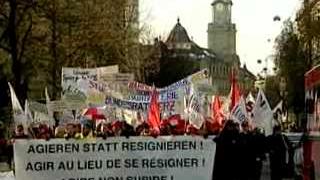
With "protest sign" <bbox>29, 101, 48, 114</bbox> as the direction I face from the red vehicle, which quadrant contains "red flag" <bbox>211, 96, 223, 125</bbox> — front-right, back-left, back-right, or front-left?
front-right

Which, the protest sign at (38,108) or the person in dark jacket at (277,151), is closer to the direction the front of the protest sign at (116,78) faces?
the person in dark jacket

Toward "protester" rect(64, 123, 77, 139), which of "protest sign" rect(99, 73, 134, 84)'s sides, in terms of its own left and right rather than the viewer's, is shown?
front

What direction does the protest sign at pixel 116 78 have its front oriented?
toward the camera

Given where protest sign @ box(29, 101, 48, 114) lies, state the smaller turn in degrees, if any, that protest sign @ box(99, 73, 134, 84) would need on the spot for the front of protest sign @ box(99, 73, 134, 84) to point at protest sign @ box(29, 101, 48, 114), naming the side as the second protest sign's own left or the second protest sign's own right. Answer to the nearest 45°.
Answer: approximately 135° to the second protest sign's own right

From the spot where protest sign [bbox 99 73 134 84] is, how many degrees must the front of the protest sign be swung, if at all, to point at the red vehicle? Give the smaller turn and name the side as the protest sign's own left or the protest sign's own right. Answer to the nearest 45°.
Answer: approximately 45° to the protest sign's own left

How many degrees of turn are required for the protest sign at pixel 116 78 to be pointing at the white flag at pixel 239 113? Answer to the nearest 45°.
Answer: approximately 45° to its left
